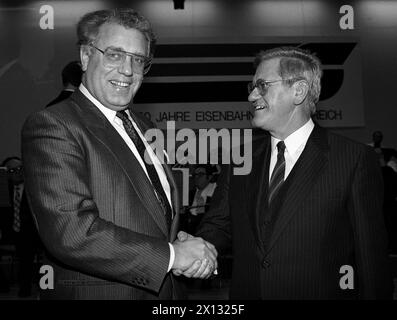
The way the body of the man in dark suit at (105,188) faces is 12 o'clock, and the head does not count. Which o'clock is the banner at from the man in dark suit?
The banner is roughly at 8 o'clock from the man in dark suit.

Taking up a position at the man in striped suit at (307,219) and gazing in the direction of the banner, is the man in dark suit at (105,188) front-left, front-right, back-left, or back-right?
back-left

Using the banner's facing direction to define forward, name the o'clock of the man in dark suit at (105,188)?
The man in dark suit is roughly at 12 o'clock from the banner.

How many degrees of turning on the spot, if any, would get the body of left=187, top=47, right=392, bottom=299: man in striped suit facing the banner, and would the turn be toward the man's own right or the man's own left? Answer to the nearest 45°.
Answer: approximately 135° to the man's own right

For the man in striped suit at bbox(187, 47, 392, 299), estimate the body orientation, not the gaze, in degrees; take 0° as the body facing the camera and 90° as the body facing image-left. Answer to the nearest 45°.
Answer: approximately 45°

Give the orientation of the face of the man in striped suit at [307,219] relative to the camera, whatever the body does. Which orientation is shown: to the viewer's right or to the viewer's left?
to the viewer's left

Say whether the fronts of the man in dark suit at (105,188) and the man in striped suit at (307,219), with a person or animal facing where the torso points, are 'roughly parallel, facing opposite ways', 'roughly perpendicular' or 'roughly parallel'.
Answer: roughly perpendicular

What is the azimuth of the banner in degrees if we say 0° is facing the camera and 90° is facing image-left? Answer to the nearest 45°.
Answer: approximately 0°

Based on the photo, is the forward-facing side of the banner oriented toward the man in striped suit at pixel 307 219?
yes

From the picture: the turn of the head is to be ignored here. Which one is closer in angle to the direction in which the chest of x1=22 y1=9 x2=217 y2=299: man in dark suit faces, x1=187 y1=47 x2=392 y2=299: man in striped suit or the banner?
the man in striped suit

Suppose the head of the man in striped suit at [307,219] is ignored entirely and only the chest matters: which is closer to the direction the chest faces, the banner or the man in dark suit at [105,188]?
the man in dark suit
